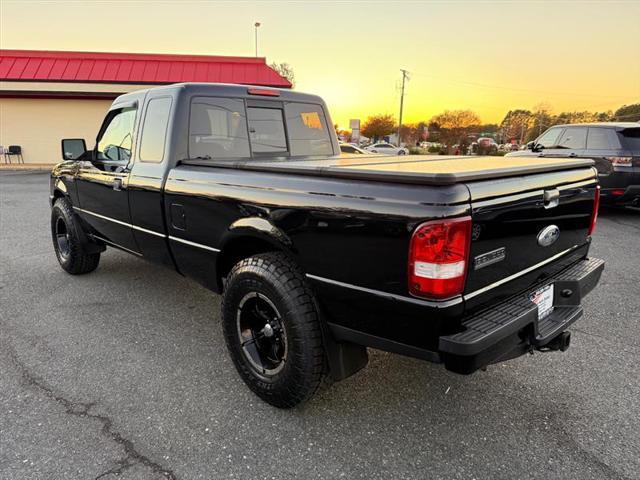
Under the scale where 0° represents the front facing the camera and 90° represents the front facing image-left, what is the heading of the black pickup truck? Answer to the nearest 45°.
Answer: approximately 135°

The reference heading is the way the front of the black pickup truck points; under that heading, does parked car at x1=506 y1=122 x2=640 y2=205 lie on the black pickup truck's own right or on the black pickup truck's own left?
on the black pickup truck's own right

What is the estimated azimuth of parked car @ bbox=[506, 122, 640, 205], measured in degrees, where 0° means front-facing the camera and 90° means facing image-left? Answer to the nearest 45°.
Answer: approximately 135°

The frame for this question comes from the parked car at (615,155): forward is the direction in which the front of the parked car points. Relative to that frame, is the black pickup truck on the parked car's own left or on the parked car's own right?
on the parked car's own left

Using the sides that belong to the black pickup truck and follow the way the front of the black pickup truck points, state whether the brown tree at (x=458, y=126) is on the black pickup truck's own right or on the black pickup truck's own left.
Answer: on the black pickup truck's own right

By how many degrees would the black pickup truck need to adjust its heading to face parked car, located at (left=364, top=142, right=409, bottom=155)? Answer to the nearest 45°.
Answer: approximately 45° to its right

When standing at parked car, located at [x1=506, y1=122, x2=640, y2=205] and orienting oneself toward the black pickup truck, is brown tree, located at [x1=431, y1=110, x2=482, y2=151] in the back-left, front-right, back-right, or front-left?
back-right
